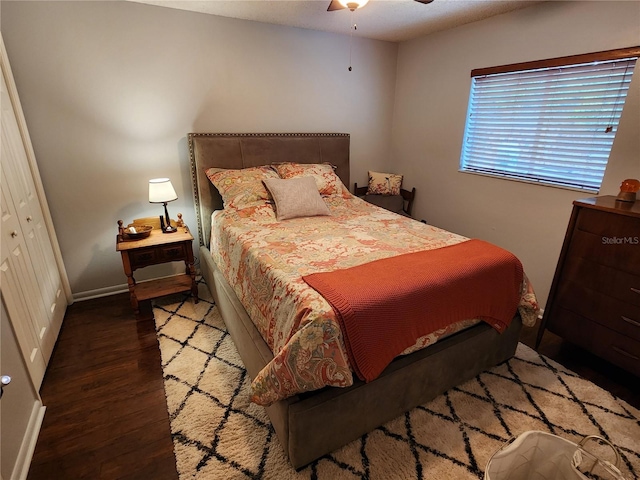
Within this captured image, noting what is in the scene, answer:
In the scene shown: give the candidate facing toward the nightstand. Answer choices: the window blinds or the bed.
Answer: the window blinds

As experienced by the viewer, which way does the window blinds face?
facing the viewer and to the left of the viewer

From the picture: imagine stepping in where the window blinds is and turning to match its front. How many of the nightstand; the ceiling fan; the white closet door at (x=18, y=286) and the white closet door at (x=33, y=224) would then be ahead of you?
4

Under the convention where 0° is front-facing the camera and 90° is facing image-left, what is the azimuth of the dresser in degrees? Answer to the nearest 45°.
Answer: approximately 45°

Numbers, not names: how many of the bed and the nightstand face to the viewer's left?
0

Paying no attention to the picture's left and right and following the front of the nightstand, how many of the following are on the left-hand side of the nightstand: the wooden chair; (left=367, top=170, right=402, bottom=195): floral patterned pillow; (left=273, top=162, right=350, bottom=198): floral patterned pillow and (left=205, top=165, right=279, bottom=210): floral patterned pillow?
4

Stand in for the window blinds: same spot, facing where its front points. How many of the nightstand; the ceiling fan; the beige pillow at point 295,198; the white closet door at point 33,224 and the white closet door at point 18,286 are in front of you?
5

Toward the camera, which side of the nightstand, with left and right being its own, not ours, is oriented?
front

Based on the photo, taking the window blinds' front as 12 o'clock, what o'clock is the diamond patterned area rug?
The diamond patterned area rug is roughly at 11 o'clock from the window blinds.

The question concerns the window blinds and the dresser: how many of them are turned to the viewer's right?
0

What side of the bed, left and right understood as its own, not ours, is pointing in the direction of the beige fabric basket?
front

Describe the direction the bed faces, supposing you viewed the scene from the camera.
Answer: facing the viewer and to the right of the viewer

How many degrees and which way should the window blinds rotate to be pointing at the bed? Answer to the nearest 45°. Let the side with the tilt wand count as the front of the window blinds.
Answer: approximately 45° to its left

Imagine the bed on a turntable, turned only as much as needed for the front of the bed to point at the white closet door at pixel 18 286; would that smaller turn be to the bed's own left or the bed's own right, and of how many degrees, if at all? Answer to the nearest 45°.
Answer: approximately 135° to the bed's own right

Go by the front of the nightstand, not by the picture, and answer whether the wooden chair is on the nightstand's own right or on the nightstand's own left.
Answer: on the nightstand's own left

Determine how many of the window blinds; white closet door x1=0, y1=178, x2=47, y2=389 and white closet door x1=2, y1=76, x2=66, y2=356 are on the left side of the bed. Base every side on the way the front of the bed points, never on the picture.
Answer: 1
